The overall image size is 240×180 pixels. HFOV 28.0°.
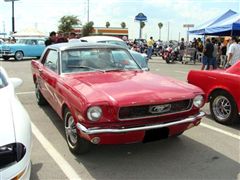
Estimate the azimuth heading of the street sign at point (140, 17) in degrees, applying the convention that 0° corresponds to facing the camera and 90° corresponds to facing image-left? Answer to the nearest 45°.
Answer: approximately 0°

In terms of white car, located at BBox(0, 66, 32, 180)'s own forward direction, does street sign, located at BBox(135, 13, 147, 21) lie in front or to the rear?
to the rear

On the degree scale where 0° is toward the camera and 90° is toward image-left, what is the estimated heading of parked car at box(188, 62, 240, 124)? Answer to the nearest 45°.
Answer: approximately 315°

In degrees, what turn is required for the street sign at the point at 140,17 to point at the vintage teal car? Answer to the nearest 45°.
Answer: approximately 45° to its right

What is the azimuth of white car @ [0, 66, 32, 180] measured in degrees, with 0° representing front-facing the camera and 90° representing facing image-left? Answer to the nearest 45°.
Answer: approximately 0°

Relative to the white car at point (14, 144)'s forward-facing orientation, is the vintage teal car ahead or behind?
behind

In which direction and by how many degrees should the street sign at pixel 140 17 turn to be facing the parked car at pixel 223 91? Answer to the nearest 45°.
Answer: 0° — it already faces it
